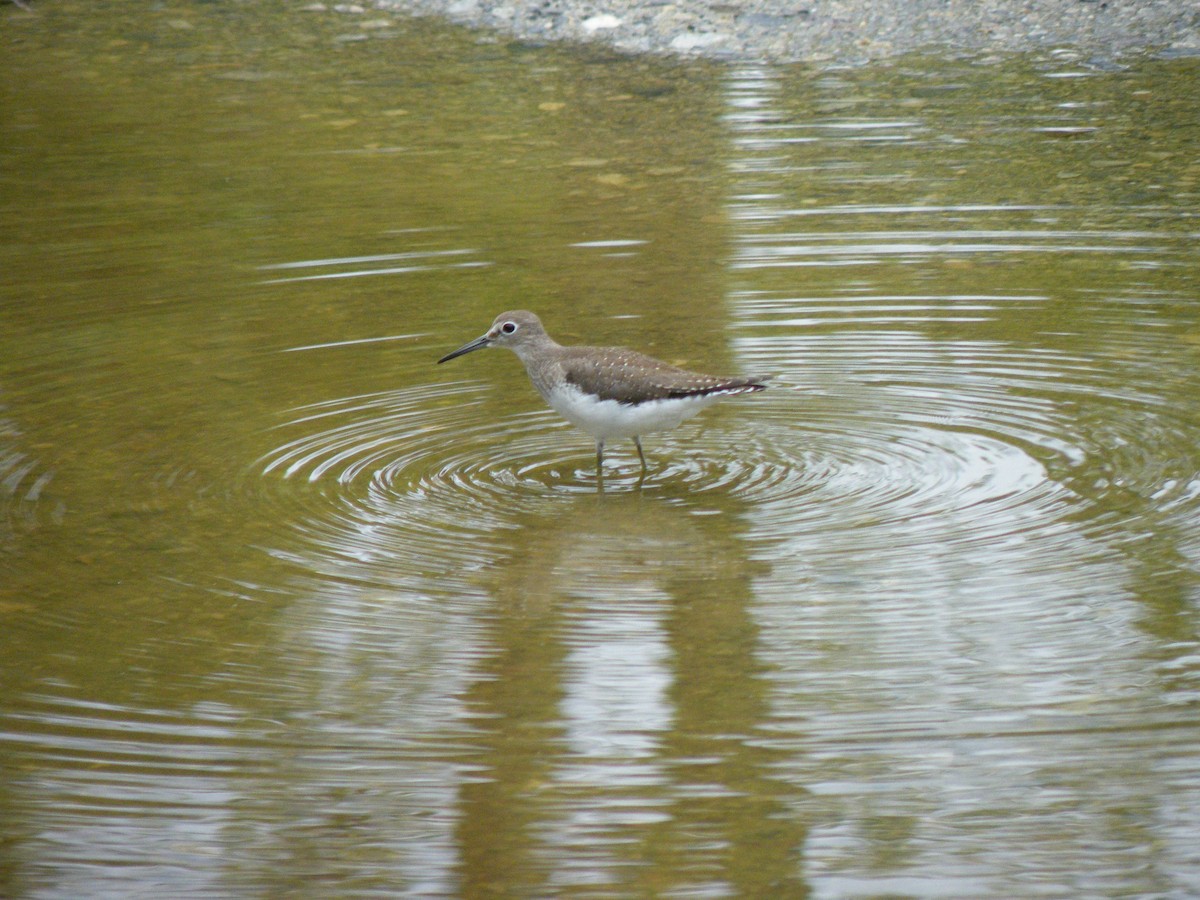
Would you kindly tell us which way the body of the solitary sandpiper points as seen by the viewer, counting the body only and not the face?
to the viewer's left
